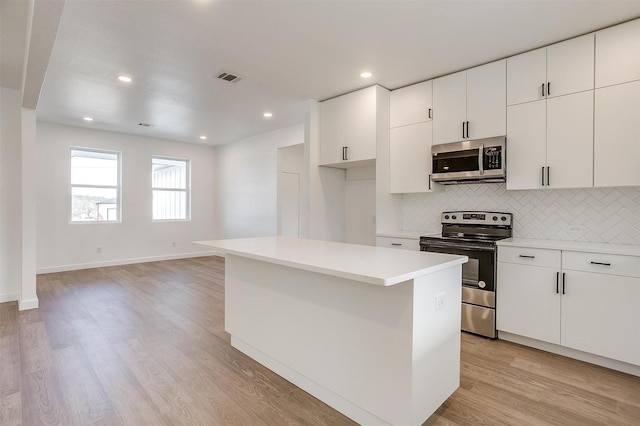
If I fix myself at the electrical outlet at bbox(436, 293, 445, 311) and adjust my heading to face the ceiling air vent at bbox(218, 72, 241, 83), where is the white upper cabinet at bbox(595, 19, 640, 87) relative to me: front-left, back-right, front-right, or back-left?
back-right

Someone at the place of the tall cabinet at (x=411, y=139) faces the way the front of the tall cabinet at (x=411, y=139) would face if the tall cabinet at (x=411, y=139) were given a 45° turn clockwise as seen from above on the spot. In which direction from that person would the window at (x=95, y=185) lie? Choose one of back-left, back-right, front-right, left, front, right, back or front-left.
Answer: front

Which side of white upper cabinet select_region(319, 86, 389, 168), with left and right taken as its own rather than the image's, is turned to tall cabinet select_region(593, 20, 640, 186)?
left

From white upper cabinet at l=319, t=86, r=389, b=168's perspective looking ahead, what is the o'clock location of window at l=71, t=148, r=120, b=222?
The window is roughly at 2 o'clock from the white upper cabinet.

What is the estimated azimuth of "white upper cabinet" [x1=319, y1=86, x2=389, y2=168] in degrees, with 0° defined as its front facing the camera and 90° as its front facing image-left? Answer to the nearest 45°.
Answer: approximately 45°

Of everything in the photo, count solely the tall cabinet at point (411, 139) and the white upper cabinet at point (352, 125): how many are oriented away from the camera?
0

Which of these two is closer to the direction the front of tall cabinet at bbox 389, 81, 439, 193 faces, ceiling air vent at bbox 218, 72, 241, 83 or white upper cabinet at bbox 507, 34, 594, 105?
the ceiling air vent

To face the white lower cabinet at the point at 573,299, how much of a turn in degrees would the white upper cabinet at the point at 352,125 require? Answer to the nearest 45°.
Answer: approximately 90° to its left

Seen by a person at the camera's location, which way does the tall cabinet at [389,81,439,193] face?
facing the viewer and to the left of the viewer
